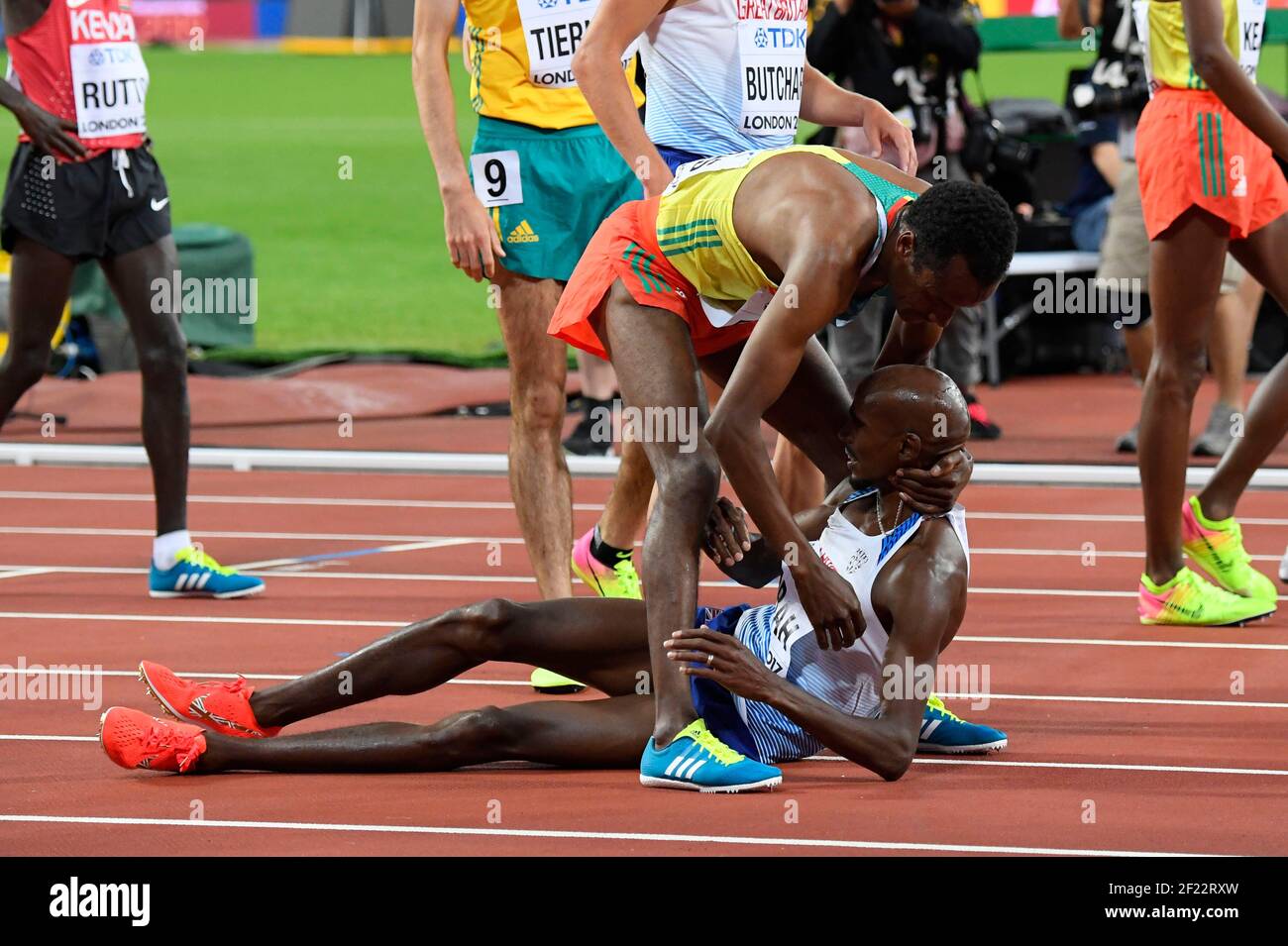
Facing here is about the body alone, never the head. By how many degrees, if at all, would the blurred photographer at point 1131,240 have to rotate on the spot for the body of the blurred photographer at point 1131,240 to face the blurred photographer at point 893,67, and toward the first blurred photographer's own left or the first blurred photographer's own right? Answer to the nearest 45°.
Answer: approximately 45° to the first blurred photographer's own right

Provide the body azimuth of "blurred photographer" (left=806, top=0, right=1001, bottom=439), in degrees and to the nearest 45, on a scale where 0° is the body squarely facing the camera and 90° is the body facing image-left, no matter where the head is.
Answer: approximately 0°

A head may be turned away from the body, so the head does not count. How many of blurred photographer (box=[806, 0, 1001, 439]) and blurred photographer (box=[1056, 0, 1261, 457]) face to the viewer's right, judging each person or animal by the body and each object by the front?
0

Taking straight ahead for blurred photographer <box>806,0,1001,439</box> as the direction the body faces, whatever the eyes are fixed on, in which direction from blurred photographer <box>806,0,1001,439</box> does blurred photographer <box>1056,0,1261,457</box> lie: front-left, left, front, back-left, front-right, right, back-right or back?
left

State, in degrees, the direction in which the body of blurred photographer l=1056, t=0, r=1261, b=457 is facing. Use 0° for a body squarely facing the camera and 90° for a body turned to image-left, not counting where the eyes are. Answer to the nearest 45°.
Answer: approximately 45°

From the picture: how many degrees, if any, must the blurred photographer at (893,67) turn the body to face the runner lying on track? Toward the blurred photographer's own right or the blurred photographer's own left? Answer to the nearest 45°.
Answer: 0° — they already face them
